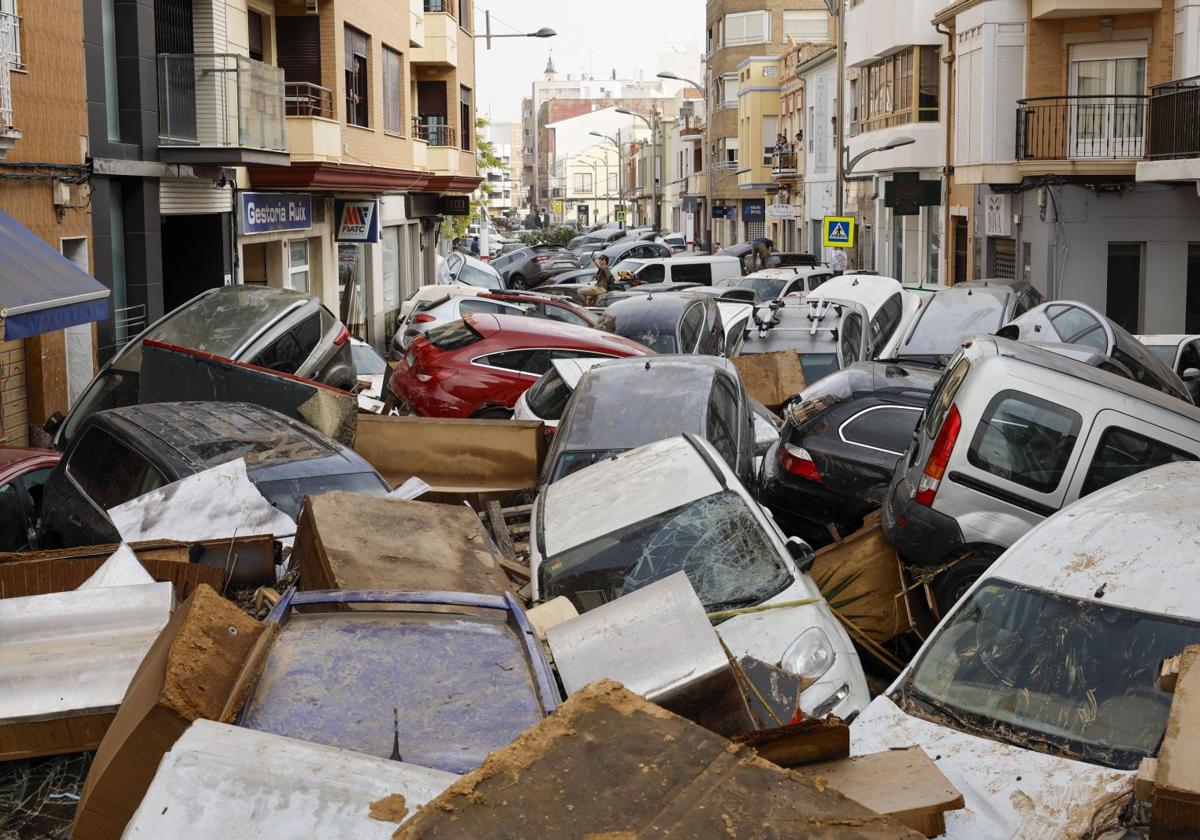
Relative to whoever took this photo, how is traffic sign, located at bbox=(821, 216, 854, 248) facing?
facing the viewer

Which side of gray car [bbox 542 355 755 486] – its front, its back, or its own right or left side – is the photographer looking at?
front

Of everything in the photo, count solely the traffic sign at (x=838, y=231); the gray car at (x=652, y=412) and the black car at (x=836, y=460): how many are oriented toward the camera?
2

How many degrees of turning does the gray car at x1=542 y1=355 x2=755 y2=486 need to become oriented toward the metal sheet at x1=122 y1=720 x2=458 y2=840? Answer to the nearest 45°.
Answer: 0° — it already faces it

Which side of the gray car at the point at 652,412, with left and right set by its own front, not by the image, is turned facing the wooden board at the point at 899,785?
front

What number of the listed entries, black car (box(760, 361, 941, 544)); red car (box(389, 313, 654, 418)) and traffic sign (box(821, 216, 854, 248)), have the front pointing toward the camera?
1

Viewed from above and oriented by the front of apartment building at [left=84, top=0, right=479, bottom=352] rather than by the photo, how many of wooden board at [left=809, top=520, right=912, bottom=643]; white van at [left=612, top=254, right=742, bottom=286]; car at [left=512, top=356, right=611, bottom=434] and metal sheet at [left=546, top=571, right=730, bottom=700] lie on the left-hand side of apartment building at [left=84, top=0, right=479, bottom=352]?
1

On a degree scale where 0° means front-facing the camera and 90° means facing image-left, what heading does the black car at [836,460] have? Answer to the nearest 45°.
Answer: approximately 225°

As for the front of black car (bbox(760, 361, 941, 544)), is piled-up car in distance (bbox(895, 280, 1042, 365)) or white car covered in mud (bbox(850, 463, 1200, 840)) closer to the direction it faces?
the piled-up car in distance

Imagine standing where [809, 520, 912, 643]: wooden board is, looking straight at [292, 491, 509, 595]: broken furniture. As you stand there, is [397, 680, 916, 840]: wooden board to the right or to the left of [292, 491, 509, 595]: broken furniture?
left

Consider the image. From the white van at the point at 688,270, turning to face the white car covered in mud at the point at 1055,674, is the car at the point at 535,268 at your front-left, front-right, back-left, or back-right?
back-right

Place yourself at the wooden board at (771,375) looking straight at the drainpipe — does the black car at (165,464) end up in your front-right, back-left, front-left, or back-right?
back-left

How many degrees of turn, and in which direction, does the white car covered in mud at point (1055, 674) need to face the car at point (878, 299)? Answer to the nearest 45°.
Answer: approximately 135° to its right

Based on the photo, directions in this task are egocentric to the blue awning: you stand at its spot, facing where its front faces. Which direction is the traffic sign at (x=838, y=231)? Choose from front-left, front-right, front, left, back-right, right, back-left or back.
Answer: left

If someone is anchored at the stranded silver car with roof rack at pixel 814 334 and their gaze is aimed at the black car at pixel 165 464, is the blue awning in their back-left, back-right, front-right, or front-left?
front-right

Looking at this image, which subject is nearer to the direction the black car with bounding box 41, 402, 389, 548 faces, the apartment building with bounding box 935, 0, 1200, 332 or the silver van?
the silver van

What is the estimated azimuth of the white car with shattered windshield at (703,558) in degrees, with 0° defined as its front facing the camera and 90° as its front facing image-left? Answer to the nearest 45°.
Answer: approximately 315°
